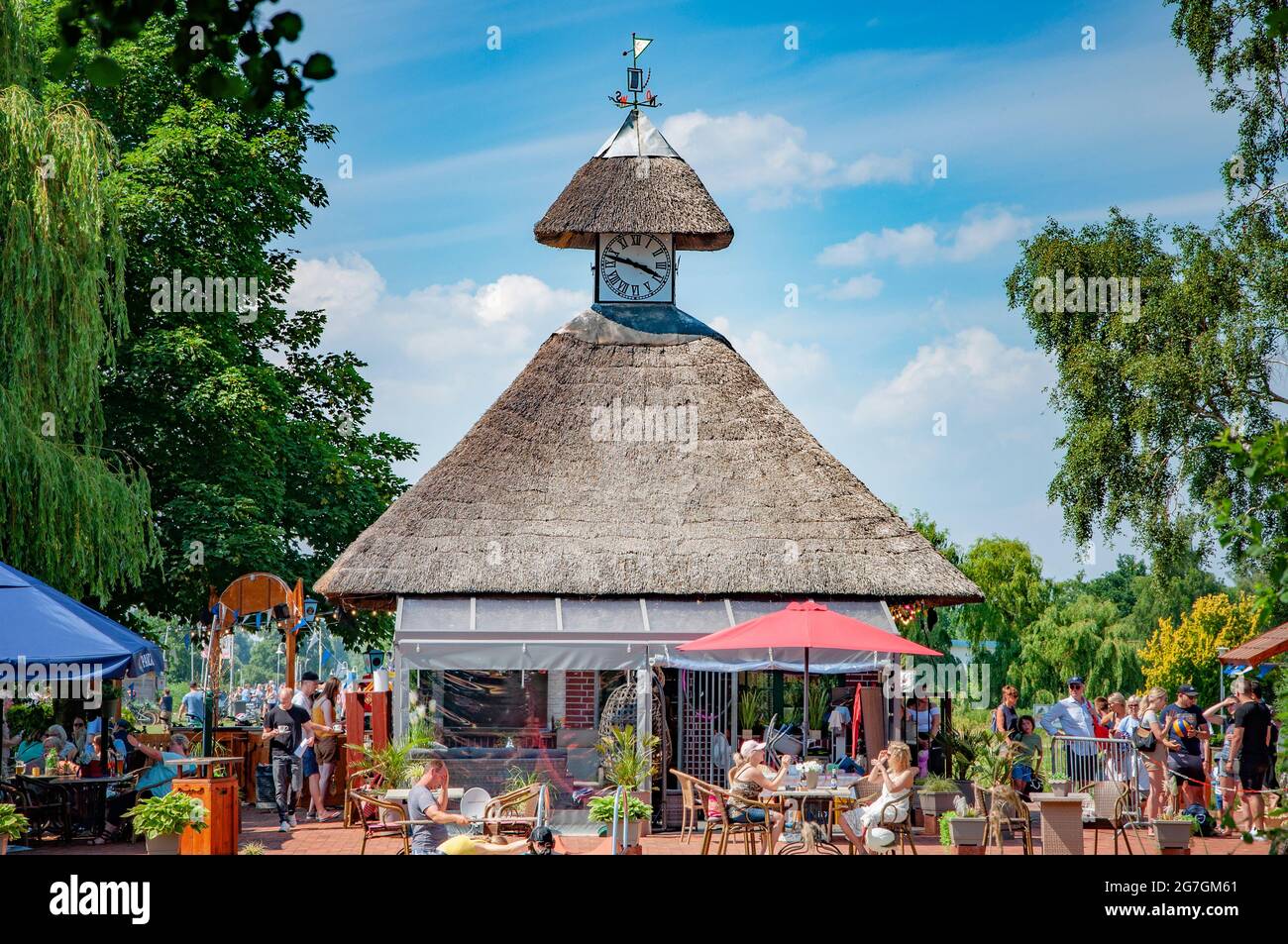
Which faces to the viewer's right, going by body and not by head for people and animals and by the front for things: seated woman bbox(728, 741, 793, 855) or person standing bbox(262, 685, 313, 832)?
the seated woman

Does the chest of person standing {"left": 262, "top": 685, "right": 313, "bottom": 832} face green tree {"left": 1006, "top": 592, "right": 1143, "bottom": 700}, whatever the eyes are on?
no

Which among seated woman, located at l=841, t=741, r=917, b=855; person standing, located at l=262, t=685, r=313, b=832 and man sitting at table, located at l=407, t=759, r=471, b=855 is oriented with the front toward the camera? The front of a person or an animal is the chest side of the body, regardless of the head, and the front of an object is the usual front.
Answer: the person standing

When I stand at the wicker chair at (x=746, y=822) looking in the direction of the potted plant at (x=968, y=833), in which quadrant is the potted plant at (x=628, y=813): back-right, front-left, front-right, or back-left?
back-left

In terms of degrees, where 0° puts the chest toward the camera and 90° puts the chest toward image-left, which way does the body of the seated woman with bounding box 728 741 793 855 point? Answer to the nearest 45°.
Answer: approximately 270°

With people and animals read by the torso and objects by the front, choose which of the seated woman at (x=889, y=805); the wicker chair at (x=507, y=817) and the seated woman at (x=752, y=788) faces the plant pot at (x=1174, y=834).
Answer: the seated woman at (x=752, y=788)

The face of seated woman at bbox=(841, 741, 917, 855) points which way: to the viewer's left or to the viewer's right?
to the viewer's left

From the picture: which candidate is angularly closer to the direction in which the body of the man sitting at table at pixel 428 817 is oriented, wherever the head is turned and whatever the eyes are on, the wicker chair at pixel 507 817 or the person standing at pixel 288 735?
the wicker chair

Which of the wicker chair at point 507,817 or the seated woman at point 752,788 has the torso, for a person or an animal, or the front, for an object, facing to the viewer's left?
the wicker chair

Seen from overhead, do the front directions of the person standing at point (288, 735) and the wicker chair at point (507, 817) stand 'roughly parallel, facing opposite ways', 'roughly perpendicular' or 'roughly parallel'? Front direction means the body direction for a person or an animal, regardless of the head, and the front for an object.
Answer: roughly perpendicular

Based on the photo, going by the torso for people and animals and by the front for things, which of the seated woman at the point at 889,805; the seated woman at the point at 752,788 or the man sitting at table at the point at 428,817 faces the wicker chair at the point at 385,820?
the seated woman at the point at 889,805

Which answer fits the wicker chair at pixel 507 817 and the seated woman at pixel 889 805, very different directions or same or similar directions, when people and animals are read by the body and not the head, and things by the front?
same or similar directions

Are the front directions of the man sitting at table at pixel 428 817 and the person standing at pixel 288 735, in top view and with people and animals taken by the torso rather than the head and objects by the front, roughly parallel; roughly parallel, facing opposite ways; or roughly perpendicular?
roughly perpendicular

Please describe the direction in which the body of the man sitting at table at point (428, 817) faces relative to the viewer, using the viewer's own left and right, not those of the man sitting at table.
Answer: facing to the right of the viewer

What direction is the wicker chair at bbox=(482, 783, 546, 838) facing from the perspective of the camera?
to the viewer's left

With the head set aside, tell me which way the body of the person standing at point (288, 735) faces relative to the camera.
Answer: toward the camera

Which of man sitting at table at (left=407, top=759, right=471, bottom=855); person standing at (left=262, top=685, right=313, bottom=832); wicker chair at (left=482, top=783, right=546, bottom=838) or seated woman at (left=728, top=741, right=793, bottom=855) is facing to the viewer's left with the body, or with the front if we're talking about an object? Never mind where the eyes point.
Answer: the wicker chair

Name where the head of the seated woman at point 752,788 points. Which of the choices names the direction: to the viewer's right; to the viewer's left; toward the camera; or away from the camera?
to the viewer's right

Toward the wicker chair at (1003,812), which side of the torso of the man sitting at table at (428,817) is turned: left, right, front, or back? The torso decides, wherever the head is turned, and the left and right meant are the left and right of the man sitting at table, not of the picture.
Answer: front
